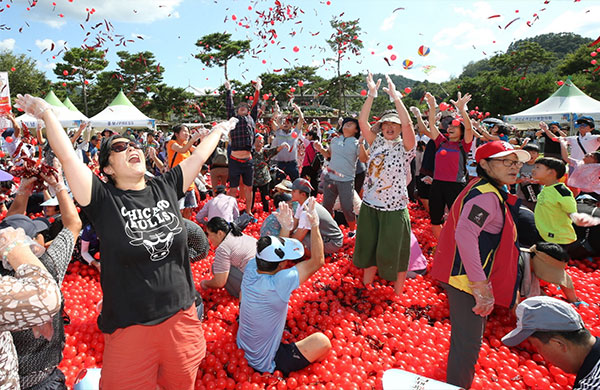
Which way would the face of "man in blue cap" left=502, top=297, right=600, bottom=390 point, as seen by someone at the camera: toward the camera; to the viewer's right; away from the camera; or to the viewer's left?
to the viewer's left

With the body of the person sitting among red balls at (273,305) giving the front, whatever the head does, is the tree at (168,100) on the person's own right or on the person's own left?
on the person's own left

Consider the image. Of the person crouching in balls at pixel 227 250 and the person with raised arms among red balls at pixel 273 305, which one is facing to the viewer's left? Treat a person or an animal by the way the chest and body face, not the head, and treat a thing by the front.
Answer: the person crouching in balls

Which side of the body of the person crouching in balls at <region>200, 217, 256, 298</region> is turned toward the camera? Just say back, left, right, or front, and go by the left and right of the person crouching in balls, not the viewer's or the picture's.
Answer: left

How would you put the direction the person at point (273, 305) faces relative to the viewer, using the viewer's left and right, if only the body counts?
facing away from the viewer and to the right of the viewer

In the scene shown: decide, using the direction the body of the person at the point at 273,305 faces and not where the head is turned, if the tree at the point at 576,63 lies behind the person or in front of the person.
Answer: in front
